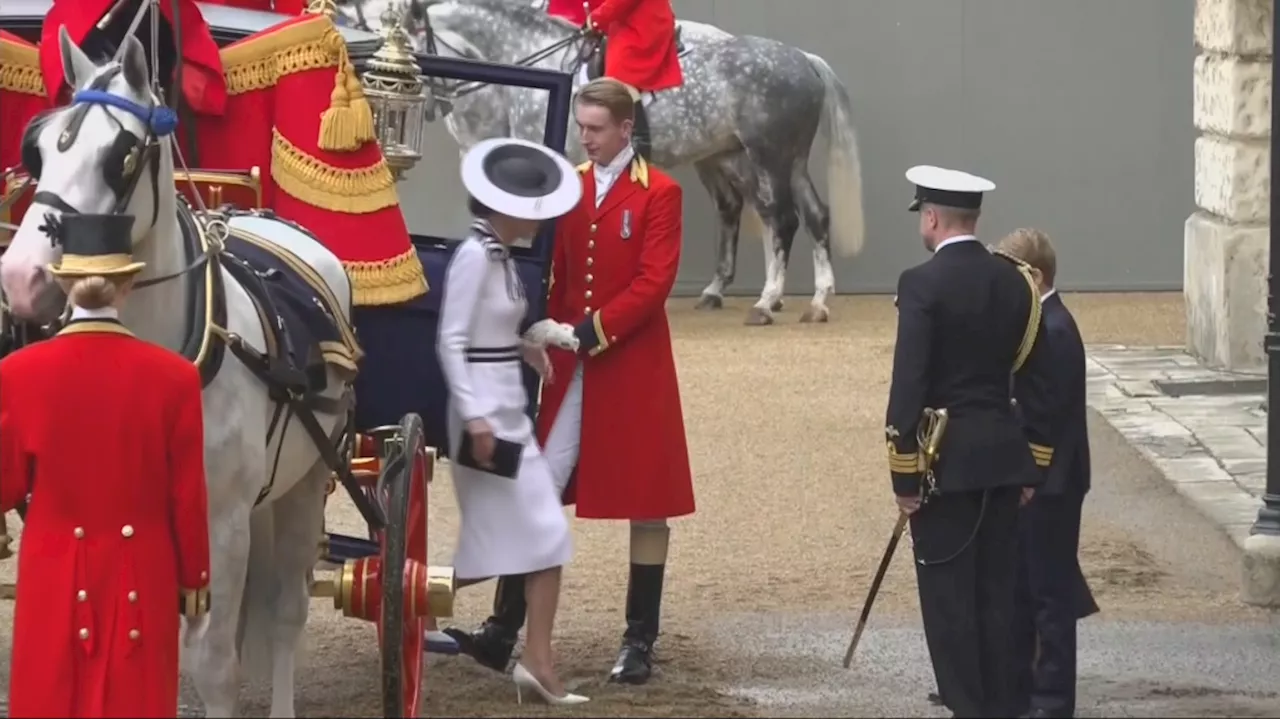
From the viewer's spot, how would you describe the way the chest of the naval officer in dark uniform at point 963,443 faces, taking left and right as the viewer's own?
facing away from the viewer and to the left of the viewer

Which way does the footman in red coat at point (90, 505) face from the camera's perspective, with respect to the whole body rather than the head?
away from the camera

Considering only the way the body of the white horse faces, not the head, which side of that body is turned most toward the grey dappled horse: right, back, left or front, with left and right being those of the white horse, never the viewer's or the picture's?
back

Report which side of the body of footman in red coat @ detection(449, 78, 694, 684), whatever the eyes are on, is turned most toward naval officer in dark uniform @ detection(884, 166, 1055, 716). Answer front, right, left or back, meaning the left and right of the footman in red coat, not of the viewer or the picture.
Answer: left

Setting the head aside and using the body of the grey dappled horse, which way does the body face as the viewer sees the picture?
to the viewer's left

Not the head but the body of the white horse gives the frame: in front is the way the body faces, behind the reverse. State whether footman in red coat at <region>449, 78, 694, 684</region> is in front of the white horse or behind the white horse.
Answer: behind

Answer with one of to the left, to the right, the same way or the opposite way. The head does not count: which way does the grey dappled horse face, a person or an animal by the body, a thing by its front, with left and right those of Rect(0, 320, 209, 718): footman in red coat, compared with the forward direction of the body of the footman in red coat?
to the left

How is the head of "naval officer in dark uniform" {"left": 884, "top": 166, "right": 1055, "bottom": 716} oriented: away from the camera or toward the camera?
away from the camera

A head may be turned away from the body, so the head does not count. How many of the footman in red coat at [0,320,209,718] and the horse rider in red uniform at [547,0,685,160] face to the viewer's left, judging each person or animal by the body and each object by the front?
1

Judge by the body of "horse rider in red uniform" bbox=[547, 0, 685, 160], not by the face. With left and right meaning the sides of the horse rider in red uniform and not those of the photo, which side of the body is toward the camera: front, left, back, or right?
left

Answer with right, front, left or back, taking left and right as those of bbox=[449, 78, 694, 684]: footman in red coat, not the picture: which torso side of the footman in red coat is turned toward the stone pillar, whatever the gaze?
back

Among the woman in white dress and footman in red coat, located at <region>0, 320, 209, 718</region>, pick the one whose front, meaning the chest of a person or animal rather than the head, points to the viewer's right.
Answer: the woman in white dress
